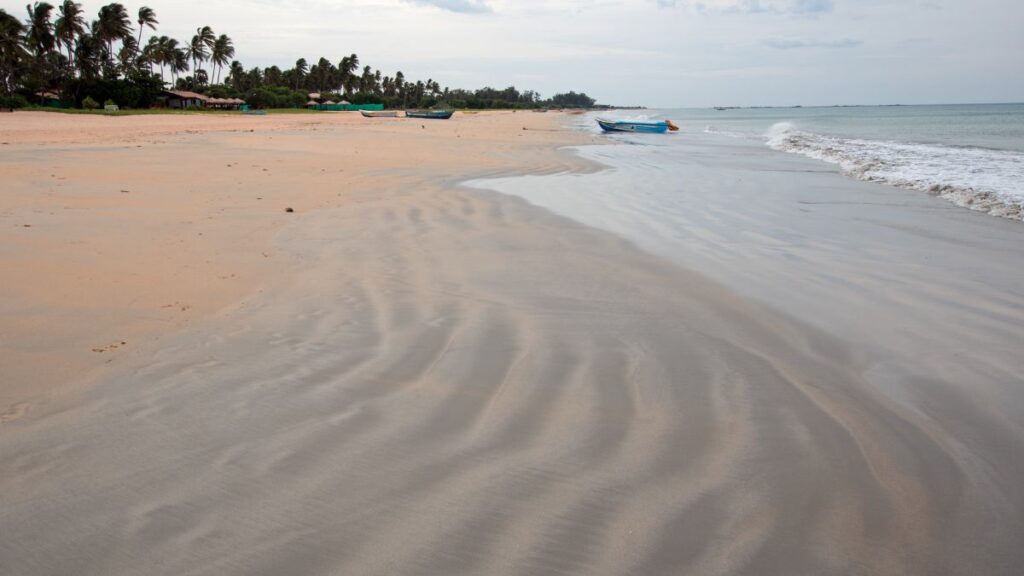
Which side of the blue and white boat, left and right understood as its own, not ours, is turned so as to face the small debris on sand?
left

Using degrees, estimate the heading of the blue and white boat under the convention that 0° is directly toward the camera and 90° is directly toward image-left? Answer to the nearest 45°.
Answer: approximately 90°
